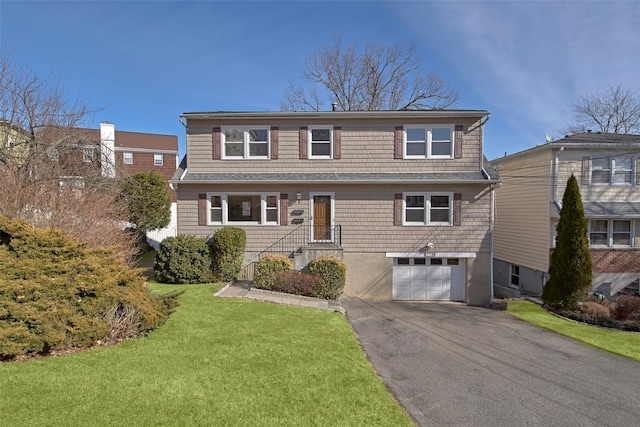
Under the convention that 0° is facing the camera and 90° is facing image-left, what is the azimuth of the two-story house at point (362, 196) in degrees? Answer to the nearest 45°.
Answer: approximately 0°

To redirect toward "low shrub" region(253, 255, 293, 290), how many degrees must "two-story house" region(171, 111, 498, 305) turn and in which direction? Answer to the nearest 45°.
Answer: approximately 45° to its right

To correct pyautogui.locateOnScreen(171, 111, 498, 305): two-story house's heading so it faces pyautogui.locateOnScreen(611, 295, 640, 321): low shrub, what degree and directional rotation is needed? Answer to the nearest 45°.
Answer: approximately 90° to its left

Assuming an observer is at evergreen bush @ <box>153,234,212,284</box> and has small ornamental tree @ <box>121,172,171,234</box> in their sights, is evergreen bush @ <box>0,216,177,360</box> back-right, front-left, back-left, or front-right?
back-left

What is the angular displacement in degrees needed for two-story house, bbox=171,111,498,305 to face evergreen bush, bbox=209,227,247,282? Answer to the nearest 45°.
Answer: approximately 90° to its right

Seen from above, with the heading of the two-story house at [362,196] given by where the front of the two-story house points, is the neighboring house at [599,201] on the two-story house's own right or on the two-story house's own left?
on the two-story house's own left

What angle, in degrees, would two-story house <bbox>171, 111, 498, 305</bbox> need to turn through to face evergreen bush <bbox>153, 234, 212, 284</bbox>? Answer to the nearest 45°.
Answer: approximately 90° to its right

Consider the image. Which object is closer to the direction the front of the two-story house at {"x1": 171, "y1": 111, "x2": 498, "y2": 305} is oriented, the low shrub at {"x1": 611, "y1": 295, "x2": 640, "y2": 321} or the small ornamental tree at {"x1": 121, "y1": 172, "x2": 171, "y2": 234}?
the low shrub

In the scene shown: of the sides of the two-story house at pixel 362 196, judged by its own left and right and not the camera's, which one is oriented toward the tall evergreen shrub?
left

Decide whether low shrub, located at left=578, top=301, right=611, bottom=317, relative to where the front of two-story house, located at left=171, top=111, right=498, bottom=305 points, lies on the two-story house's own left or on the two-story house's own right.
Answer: on the two-story house's own left
